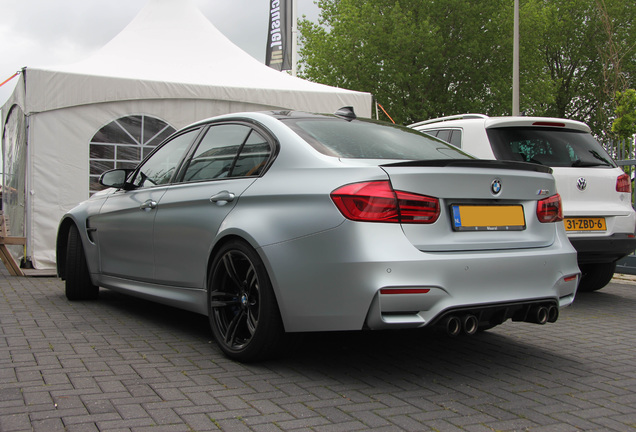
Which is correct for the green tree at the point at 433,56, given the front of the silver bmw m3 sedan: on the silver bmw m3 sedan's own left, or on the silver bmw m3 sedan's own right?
on the silver bmw m3 sedan's own right

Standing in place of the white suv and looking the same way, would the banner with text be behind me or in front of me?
in front

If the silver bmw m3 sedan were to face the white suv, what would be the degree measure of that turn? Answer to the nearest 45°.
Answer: approximately 90° to its right

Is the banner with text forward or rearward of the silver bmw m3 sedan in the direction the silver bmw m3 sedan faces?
forward

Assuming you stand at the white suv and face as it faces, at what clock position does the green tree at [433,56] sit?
The green tree is roughly at 1 o'clock from the white suv.

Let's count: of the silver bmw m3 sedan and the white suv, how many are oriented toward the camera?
0

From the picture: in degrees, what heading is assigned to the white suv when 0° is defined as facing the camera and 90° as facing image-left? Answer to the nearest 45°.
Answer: approximately 135°

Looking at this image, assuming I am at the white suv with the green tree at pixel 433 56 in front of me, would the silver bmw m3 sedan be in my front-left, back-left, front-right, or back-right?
back-left

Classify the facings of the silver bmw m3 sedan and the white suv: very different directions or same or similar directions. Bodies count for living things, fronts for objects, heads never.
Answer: same or similar directions

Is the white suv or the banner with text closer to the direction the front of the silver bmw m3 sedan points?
the banner with text

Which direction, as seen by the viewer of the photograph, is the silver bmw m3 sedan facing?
facing away from the viewer and to the left of the viewer

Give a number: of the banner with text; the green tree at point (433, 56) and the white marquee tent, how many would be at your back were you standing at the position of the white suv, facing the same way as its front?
0

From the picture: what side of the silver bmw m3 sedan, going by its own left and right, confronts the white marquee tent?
front

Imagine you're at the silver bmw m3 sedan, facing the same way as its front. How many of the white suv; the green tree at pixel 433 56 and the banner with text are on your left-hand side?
0
